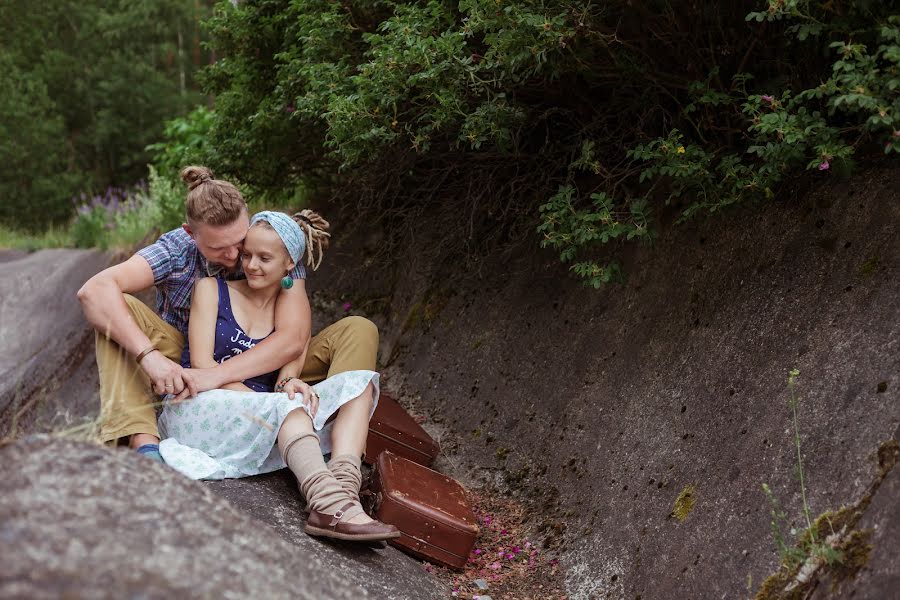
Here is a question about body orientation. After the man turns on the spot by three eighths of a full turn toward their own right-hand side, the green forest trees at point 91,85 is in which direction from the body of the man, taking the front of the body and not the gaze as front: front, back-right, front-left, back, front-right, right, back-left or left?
front-right

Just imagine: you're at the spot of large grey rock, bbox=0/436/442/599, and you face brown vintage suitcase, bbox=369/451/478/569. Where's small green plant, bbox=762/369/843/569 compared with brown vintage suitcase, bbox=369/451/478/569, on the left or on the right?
right

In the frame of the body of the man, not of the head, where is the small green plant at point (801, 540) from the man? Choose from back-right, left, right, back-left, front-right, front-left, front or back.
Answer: front-left

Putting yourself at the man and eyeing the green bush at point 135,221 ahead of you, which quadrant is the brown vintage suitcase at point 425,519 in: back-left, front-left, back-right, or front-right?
back-right

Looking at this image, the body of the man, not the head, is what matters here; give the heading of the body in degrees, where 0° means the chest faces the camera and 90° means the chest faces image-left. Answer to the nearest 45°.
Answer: approximately 0°

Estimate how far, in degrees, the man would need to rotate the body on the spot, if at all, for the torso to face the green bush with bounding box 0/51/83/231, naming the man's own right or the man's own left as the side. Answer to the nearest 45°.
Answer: approximately 180°

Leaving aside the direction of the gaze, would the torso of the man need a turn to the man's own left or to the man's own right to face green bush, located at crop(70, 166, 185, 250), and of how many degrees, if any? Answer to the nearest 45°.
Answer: approximately 180°

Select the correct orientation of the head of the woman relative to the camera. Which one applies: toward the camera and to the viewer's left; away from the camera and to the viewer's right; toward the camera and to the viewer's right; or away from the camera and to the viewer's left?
toward the camera and to the viewer's left

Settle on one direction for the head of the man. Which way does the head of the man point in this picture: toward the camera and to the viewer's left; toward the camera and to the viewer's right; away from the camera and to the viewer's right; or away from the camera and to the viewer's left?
toward the camera and to the viewer's right

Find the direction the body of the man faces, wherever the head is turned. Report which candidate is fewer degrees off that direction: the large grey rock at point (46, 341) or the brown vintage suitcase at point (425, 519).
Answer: the brown vintage suitcase
